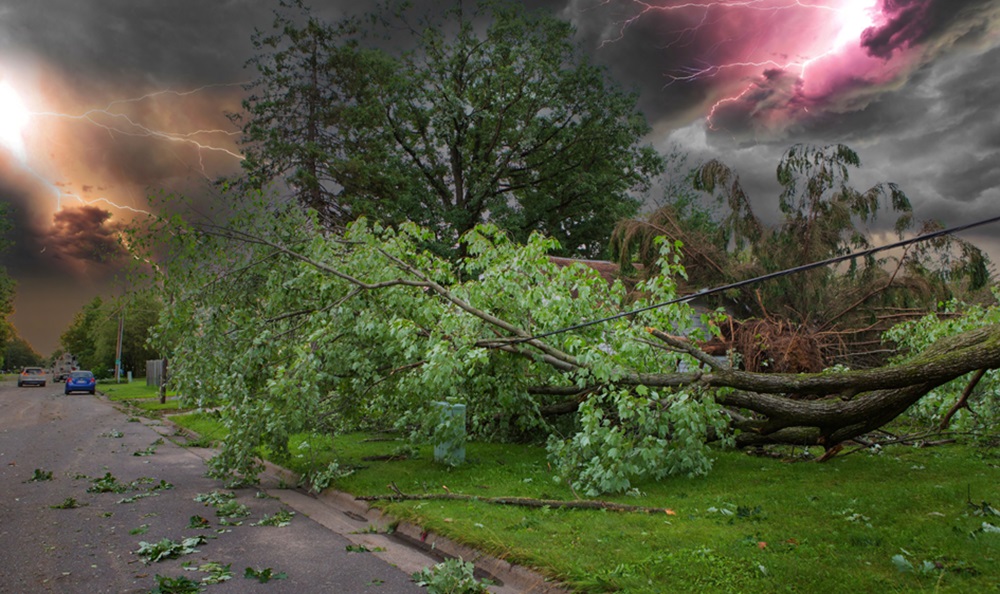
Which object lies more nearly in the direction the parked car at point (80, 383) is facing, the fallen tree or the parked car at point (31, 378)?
the parked car

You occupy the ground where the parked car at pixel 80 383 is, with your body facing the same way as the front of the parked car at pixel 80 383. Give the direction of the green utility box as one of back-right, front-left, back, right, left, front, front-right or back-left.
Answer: back

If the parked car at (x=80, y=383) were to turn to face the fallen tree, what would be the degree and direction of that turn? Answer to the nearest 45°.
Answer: approximately 180°

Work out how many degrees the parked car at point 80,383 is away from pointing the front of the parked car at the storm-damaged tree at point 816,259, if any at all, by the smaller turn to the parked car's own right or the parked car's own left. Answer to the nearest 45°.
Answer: approximately 135° to the parked car's own right

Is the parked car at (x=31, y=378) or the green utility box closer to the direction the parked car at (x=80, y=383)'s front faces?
the parked car

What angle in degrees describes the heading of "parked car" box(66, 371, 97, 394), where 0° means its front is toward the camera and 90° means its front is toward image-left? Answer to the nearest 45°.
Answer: approximately 180°

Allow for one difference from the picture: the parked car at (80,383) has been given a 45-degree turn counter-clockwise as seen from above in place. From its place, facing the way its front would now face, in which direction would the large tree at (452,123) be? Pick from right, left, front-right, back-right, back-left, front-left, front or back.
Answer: back

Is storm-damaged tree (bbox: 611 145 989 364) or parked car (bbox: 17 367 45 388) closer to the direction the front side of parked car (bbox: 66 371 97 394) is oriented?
the parked car

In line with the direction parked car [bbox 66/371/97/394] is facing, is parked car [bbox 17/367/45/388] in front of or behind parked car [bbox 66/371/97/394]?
in front
